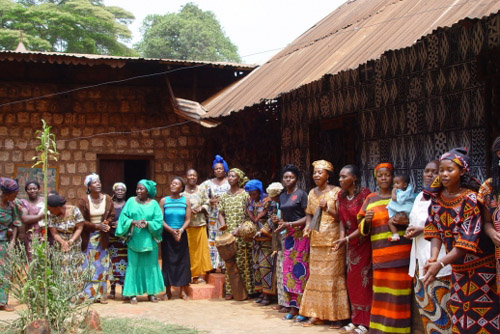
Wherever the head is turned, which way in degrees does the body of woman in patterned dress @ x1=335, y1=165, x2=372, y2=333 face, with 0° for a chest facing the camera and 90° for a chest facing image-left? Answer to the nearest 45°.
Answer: approximately 45°

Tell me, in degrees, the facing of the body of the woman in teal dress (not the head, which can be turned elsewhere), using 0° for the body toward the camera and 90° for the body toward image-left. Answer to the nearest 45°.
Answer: approximately 0°

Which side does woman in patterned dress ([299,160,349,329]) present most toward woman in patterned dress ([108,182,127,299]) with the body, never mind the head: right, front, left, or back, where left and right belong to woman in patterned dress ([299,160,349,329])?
right

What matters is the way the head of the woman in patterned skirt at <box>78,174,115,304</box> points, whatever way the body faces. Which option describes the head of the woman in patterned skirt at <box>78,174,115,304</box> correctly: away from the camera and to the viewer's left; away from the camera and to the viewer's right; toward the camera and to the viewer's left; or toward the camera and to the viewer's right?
toward the camera and to the viewer's right

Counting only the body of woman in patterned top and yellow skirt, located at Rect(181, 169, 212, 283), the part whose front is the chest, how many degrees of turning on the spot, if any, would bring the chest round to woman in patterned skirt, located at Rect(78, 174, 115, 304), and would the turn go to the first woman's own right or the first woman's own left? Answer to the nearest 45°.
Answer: approximately 45° to the first woman's own right

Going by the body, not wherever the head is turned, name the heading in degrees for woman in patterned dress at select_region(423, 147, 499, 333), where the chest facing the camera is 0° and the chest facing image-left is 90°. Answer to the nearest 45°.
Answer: approximately 45°

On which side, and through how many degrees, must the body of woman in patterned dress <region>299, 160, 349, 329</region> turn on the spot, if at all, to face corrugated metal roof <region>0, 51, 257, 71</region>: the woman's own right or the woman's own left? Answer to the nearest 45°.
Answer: approximately 90° to the woman's own right
